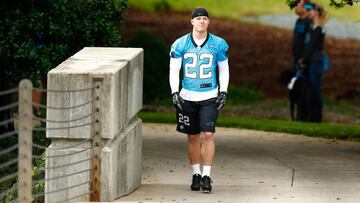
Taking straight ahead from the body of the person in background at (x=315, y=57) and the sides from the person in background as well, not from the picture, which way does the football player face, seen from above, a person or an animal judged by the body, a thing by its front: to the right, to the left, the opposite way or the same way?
to the left

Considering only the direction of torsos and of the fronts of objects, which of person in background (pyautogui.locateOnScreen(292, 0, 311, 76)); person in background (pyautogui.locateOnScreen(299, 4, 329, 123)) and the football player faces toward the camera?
the football player

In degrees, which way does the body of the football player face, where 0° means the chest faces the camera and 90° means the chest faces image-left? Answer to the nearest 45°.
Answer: approximately 0°

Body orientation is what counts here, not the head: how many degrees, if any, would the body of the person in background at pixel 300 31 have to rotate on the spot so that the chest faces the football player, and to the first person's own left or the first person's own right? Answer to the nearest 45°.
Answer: approximately 90° to the first person's own left

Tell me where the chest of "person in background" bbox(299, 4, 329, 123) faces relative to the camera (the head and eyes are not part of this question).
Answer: to the viewer's left

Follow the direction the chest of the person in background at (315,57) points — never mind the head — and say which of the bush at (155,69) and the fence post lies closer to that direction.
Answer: the bush

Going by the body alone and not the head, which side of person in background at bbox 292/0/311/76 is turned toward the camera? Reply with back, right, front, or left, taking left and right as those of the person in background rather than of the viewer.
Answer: left

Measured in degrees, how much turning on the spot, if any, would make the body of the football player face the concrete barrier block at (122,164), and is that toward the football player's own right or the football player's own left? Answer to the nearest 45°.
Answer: approximately 45° to the football player's own right

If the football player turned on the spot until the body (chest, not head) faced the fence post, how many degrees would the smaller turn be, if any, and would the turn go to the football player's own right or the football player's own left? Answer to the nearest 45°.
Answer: approximately 45° to the football player's own right

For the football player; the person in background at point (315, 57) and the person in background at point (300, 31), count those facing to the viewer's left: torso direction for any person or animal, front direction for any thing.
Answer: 2

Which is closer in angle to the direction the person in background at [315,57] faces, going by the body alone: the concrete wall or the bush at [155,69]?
the bush
